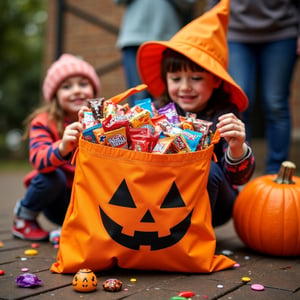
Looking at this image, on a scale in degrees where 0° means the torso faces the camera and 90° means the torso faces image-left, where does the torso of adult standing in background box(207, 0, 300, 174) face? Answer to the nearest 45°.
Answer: approximately 0°

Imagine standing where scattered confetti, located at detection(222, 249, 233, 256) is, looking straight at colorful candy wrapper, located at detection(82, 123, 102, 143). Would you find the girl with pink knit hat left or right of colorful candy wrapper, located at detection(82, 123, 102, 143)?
right

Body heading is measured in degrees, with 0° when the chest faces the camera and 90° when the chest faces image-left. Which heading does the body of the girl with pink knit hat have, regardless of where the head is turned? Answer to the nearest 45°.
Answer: approximately 315°

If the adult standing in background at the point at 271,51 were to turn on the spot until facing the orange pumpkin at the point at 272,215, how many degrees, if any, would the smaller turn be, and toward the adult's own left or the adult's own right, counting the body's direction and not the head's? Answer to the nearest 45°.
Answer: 0° — they already face it

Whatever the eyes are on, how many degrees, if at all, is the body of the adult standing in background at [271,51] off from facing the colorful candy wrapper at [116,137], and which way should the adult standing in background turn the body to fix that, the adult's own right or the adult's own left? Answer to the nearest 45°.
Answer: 0° — they already face it
